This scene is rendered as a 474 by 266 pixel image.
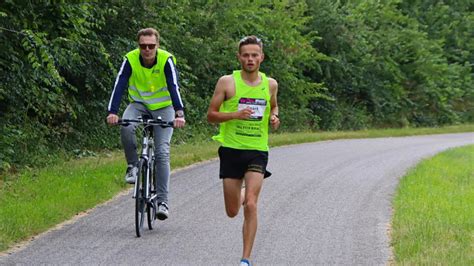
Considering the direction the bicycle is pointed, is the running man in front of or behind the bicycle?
in front

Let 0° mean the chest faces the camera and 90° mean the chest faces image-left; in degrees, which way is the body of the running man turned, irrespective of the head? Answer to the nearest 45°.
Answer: approximately 0°

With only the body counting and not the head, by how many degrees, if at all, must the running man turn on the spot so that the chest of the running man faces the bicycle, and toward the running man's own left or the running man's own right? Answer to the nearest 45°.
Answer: approximately 135° to the running man's own right

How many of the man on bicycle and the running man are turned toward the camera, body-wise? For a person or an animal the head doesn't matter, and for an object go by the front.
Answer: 2

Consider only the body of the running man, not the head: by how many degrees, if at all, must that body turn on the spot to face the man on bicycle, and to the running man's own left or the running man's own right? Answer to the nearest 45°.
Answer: approximately 135° to the running man's own right

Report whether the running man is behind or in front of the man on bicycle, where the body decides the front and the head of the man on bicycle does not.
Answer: in front
